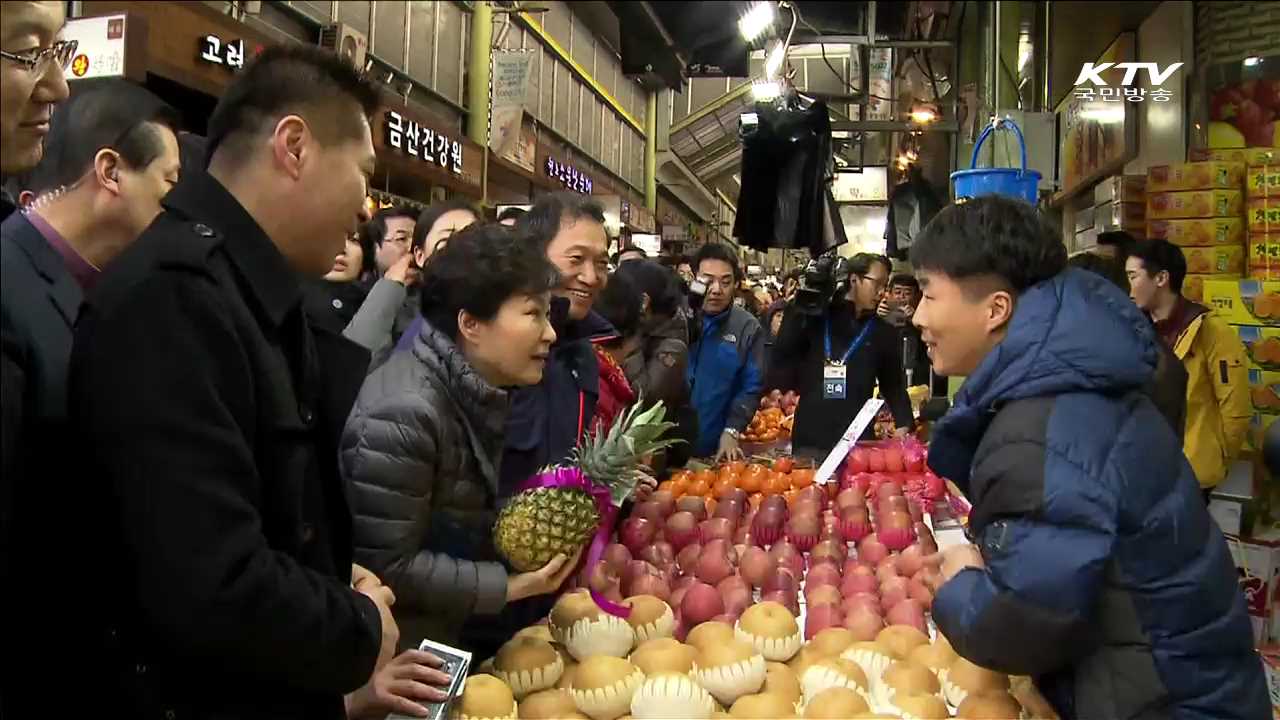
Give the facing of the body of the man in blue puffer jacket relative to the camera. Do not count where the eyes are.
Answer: to the viewer's left

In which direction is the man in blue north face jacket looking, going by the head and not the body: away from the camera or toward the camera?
toward the camera

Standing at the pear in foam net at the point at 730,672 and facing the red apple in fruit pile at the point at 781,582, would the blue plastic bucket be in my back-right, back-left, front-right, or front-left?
front-right

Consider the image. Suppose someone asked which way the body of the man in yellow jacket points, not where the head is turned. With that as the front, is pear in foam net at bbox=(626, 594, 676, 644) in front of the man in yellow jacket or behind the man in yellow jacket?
in front

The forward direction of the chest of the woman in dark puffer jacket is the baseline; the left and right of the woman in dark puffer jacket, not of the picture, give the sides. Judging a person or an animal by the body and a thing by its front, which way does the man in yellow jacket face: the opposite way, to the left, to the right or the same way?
the opposite way

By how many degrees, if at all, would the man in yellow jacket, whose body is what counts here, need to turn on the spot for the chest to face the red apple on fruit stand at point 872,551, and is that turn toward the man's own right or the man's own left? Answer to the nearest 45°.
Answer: approximately 45° to the man's own left

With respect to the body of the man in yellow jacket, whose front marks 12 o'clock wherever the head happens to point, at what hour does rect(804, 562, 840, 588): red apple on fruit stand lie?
The red apple on fruit stand is roughly at 11 o'clock from the man in yellow jacket.

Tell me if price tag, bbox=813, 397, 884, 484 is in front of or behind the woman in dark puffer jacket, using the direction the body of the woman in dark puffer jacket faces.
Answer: in front

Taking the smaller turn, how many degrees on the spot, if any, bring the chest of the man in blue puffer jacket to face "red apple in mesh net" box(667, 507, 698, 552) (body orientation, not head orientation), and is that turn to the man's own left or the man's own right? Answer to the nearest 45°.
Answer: approximately 45° to the man's own right

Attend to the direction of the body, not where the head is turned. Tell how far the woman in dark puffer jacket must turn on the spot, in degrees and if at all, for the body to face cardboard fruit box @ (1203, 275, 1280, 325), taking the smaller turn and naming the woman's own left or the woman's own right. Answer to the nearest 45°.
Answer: approximately 45° to the woman's own left

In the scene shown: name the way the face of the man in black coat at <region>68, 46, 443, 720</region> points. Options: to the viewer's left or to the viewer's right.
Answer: to the viewer's right

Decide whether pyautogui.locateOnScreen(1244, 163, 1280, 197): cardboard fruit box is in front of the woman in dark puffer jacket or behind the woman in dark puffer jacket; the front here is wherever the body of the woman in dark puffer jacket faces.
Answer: in front

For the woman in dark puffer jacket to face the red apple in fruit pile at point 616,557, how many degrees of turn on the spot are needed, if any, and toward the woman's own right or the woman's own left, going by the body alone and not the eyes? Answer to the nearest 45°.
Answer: approximately 45° to the woman's own left

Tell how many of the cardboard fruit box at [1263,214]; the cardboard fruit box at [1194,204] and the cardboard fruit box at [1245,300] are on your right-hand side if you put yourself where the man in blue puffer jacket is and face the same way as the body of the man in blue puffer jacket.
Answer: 3

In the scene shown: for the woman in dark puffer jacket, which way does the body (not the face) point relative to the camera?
to the viewer's right

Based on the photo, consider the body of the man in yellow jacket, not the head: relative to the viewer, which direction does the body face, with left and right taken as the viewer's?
facing the viewer and to the left of the viewer

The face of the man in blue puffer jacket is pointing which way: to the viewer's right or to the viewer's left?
to the viewer's left
